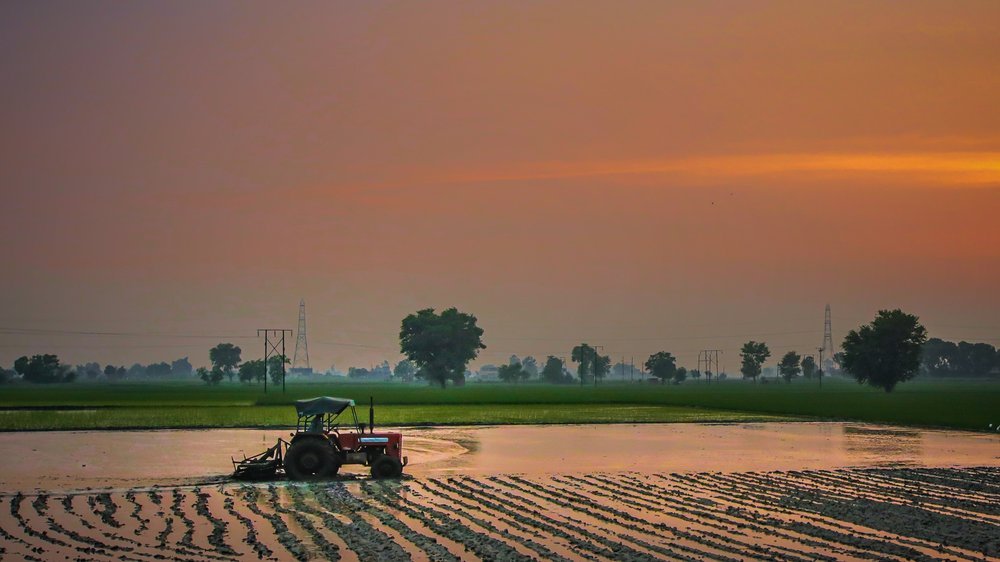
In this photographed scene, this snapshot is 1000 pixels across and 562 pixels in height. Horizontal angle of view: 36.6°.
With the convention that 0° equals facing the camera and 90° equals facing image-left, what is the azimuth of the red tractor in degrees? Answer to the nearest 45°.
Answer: approximately 270°
